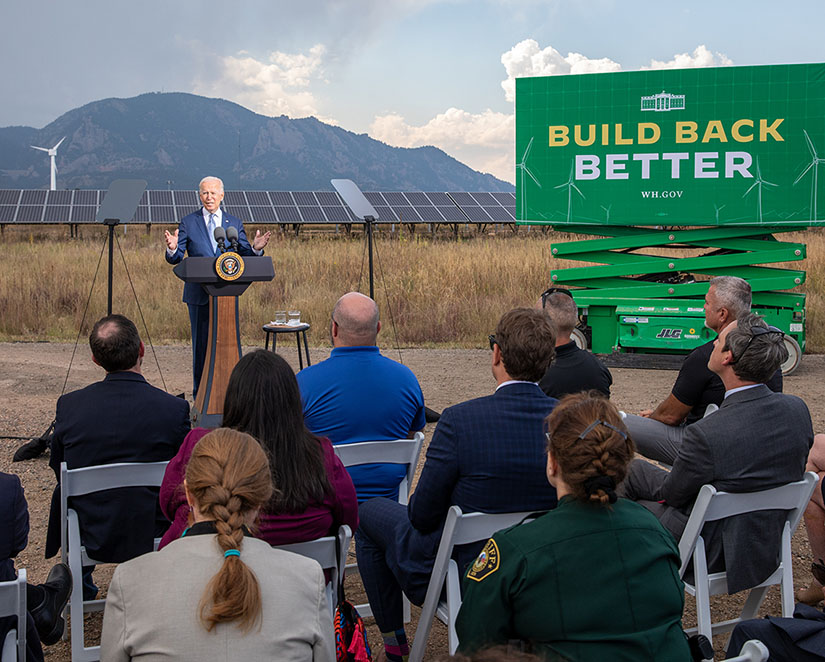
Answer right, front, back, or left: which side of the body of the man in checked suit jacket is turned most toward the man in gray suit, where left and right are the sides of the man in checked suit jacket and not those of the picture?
right

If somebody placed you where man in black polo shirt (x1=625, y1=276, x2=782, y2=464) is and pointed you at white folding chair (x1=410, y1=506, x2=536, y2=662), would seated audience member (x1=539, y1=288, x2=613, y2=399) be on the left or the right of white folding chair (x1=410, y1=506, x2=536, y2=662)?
right

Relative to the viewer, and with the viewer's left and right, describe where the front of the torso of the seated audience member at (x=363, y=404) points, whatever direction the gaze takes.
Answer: facing away from the viewer

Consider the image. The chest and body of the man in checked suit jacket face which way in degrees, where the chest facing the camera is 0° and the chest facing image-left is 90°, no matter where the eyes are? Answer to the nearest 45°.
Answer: approximately 135°

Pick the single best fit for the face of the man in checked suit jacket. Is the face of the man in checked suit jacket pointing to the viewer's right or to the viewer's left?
to the viewer's left

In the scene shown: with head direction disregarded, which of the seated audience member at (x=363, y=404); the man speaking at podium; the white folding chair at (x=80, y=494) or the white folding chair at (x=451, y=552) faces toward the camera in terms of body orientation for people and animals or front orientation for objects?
the man speaking at podium

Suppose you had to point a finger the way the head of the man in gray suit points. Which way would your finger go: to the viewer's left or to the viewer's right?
to the viewer's left

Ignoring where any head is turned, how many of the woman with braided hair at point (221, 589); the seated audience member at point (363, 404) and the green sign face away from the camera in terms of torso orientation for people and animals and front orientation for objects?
2

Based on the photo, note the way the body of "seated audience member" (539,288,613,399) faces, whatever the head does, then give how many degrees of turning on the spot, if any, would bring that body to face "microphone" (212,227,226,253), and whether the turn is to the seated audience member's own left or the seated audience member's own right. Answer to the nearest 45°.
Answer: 0° — they already face it

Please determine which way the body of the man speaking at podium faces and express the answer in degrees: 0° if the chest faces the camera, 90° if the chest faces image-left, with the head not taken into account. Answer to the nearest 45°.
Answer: approximately 0°

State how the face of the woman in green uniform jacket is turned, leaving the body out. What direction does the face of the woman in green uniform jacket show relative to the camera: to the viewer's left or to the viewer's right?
to the viewer's left

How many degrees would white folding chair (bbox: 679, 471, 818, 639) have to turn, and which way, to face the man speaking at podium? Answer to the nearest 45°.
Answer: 0° — it already faces them

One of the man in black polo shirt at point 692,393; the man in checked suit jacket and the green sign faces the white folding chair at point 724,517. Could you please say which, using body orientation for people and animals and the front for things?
the green sign
